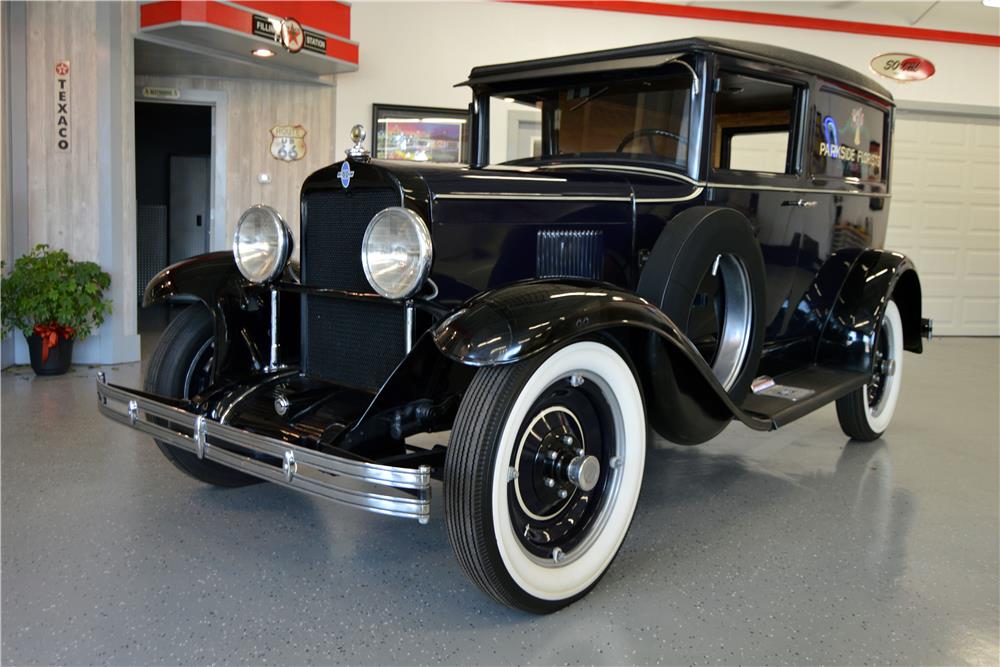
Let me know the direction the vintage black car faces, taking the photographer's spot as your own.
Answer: facing the viewer and to the left of the viewer

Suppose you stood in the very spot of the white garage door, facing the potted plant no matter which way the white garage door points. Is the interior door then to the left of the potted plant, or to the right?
right

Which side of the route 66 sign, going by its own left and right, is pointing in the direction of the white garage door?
left

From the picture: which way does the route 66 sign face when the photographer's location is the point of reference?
facing the viewer

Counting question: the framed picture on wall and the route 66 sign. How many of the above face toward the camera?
2

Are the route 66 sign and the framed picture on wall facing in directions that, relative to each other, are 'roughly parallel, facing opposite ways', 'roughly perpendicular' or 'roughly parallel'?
roughly parallel

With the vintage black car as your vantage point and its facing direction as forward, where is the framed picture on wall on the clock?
The framed picture on wall is roughly at 4 o'clock from the vintage black car.

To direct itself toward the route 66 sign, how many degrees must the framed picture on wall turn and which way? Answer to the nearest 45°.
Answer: approximately 90° to its right

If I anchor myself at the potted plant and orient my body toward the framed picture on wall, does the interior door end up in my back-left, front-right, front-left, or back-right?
front-left

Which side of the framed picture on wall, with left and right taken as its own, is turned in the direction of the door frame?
right

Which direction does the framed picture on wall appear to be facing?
toward the camera

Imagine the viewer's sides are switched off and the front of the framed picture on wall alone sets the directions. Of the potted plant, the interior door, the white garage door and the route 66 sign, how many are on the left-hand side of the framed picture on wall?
1

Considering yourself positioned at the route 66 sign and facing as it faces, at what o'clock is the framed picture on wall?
The framed picture on wall is roughly at 9 o'clock from the route 66 sign.

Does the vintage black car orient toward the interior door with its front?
no

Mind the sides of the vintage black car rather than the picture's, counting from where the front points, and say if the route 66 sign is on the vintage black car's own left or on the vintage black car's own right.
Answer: on the vintage black car's own right

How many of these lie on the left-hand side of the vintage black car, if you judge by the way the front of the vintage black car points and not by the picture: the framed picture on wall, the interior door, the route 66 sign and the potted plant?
0

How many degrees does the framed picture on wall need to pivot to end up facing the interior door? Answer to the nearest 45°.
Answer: approximately 135° to its right
